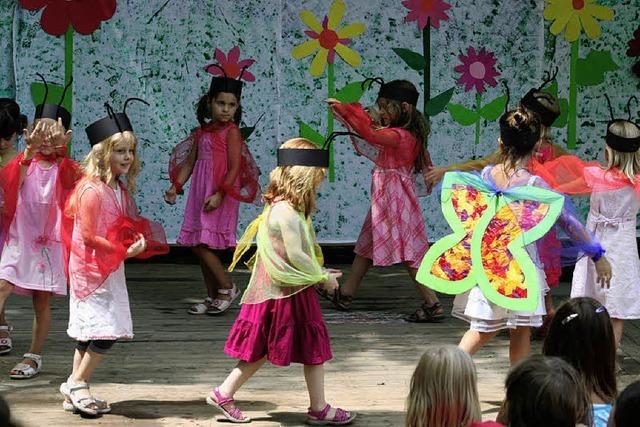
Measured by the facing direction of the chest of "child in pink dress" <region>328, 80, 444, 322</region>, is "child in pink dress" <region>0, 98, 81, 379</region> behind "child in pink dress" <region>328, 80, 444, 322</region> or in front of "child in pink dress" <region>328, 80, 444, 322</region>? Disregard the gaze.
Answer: in front

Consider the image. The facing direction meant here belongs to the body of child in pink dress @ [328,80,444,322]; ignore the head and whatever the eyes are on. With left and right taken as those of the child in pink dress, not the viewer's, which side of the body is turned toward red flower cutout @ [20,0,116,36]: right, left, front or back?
front

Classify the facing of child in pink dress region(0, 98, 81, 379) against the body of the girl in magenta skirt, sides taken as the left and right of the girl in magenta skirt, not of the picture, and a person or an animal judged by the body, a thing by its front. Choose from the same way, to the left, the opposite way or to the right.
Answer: to the right

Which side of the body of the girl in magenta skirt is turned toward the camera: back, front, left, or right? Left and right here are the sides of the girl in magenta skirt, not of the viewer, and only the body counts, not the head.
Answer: right

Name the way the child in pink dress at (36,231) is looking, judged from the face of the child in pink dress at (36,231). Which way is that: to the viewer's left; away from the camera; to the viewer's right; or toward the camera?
toward the camera

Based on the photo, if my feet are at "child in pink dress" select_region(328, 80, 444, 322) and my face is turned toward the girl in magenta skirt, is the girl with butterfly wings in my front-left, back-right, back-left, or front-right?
front-left

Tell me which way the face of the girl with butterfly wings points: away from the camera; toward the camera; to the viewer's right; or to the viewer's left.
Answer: away from the camera

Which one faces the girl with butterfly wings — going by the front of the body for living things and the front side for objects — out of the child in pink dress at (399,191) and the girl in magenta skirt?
the girl in magenta skirt

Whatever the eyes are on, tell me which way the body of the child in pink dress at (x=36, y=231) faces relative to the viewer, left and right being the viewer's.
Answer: facing the viewer

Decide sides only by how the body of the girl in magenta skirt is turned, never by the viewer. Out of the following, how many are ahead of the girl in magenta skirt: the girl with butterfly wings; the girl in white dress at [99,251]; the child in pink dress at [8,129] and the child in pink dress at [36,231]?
1

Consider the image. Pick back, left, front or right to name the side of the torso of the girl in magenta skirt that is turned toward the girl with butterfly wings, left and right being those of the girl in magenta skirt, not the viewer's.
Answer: front

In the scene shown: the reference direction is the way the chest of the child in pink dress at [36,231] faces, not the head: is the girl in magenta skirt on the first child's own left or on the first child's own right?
on the first child's own left

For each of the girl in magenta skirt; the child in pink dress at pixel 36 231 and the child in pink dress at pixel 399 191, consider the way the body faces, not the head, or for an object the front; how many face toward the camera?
1

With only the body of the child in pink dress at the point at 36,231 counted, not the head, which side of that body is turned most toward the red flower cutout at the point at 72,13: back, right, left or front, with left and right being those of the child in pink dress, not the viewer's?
back

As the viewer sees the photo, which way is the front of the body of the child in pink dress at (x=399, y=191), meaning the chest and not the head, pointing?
to the viewer's left

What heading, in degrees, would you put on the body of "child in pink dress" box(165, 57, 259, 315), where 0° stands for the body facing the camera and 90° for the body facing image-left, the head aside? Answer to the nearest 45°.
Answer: approximately 45°

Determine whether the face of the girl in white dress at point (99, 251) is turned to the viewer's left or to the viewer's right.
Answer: to the viewer's right
